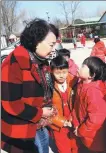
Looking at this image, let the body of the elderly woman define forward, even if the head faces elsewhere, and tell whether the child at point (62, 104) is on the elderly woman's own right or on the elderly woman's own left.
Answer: on the elderly woman's own left

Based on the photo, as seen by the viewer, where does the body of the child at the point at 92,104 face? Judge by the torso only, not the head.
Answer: to the viewer's left

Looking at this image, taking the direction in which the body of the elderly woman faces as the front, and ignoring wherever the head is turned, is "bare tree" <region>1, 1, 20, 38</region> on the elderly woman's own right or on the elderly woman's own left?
on the elderly woman's own left

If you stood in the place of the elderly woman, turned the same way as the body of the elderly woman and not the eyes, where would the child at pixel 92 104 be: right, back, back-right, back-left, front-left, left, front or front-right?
front-left

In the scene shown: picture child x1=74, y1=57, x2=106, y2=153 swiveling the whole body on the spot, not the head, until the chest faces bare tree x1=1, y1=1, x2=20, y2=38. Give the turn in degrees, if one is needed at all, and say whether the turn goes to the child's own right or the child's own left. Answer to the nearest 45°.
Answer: approximately 90° to the child's own right

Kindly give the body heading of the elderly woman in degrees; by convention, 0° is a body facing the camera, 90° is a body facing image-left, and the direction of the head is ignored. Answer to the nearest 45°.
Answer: approximately 270°

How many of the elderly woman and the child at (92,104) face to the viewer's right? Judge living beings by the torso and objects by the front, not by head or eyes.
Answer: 1

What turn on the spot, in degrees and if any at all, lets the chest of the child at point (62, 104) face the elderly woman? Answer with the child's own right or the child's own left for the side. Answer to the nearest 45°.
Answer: approximately 45° to the child's own right

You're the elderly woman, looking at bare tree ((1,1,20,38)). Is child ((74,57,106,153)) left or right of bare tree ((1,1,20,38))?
right

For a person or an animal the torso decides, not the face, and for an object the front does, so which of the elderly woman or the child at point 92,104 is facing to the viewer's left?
the child
